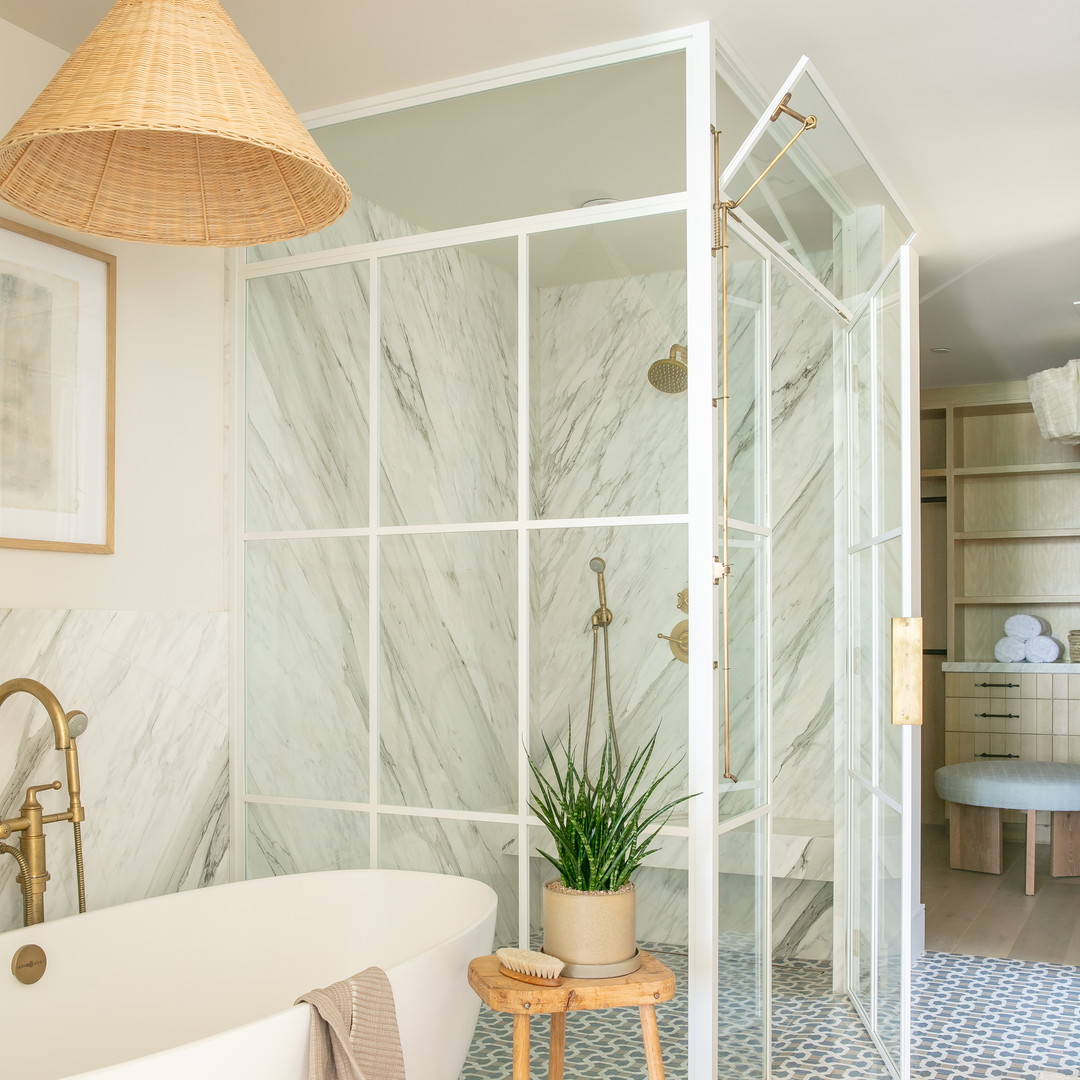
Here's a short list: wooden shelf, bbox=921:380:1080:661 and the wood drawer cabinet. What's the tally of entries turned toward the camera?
2

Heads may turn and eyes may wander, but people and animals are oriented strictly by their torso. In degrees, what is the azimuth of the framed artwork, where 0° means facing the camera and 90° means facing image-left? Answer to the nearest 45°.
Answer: approximately 315°

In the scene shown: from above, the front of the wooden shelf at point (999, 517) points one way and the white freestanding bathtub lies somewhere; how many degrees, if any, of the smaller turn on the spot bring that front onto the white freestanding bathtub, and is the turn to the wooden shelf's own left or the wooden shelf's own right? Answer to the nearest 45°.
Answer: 0° — it already faces it

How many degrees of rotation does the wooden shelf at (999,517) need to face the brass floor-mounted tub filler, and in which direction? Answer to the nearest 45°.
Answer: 0° — it already faces it

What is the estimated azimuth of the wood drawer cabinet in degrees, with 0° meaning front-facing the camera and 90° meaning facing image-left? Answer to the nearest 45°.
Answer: approximately 0°
